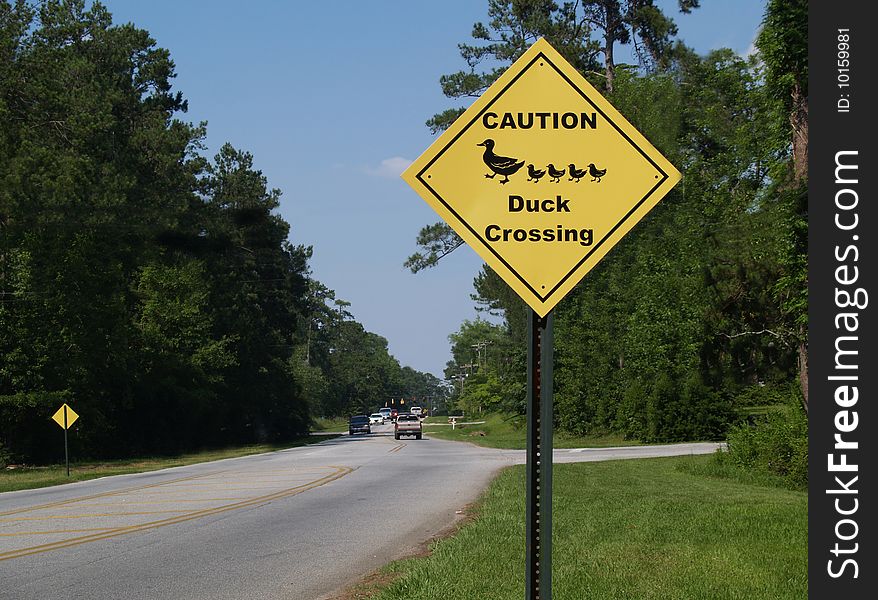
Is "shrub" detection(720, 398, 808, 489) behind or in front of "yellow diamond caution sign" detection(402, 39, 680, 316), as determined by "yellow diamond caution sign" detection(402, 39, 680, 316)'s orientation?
behind

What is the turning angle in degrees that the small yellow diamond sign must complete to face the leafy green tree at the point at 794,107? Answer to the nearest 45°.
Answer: approximately 45° to its left

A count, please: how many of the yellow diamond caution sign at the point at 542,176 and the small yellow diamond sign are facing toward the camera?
2

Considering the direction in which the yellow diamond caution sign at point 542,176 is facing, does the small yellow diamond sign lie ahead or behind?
behind

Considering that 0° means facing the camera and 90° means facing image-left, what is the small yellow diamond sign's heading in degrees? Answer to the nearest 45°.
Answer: approximately 0°

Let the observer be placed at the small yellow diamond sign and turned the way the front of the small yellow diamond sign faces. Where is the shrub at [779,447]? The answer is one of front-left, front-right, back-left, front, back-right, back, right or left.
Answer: front-left

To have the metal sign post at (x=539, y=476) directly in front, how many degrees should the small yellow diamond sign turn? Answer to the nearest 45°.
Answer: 0° — it already faces it

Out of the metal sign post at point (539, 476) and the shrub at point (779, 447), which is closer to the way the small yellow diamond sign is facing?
the metal sign post
